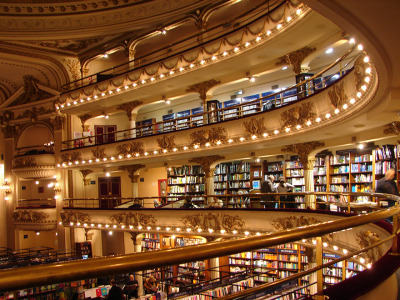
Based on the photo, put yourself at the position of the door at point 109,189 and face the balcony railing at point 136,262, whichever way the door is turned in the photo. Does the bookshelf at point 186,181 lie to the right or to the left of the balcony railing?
left

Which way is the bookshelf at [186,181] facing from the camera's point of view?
toward the camera

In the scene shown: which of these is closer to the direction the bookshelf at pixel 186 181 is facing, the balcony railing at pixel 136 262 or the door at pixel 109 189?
the balcony railing

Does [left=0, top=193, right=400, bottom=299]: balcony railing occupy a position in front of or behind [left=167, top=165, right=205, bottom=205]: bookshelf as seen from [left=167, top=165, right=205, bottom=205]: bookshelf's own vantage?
in front

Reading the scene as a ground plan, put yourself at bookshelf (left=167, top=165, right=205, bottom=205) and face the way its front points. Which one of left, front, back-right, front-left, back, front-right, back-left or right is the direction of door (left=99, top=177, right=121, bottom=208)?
back-right
